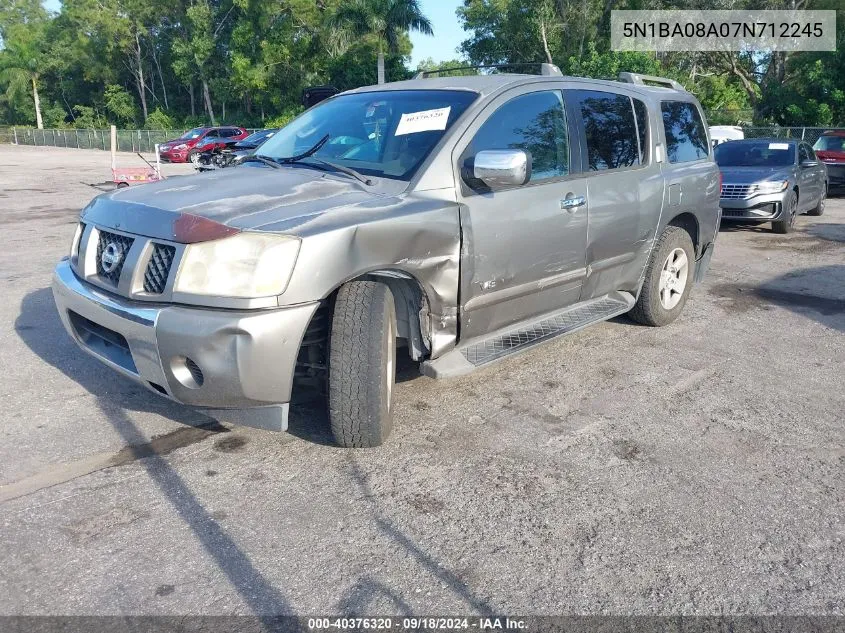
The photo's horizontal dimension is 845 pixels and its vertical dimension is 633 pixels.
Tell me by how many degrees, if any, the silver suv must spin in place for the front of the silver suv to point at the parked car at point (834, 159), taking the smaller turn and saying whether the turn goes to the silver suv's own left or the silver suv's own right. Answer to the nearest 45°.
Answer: approximately 180°

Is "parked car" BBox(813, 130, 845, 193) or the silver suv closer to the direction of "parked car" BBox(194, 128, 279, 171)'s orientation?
the silver suv

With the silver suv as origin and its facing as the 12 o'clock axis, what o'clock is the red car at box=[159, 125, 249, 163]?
The red car is roughly at 4 o'clock from the silver suv.

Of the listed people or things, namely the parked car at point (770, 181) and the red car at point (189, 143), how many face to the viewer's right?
0

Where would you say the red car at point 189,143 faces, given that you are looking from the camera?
facing the viewer and to the left of the viewer

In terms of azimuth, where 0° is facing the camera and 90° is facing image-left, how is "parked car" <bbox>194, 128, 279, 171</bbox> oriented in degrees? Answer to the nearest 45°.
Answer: approximately 45°

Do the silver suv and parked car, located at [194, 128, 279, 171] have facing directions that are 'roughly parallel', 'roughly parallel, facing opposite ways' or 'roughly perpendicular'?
roughly parallel

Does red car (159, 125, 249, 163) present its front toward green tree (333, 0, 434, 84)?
no

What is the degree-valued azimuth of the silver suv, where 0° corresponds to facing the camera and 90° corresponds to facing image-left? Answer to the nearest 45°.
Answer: approximately 45°

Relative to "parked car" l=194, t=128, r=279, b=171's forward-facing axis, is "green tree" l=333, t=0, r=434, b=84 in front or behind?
behind

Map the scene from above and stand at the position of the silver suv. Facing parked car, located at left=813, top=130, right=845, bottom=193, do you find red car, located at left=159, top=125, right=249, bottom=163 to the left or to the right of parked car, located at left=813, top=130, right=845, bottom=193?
left

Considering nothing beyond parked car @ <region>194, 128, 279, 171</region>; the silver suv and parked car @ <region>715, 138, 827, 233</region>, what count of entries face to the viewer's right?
0

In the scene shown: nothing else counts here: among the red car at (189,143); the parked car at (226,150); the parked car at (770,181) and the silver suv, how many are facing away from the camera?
0

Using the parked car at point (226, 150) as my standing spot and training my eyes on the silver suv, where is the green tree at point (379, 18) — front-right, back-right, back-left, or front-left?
back-left

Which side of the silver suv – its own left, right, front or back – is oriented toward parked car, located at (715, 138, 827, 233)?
back

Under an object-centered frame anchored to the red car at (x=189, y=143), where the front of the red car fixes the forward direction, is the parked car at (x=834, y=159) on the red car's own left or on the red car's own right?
on the red car's own left

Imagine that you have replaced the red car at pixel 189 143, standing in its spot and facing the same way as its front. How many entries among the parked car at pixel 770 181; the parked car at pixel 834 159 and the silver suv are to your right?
0

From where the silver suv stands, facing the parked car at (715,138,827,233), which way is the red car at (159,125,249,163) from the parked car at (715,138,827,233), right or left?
left
